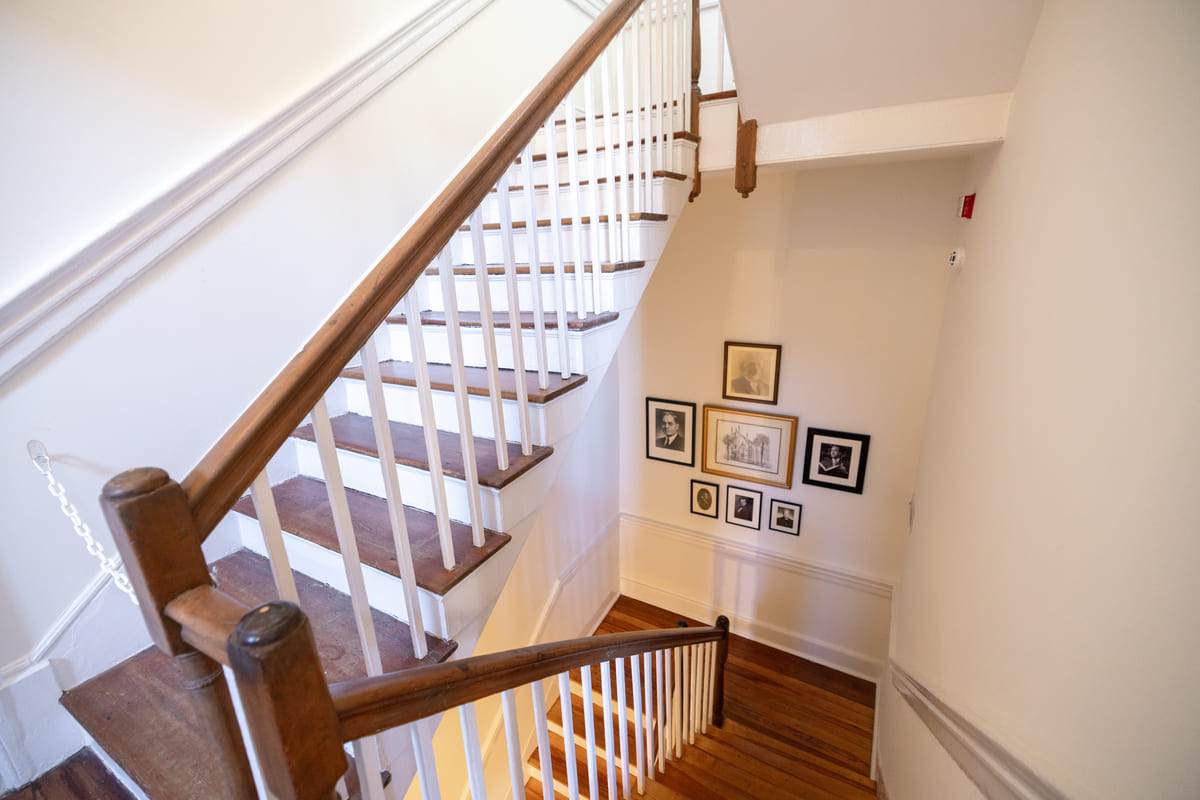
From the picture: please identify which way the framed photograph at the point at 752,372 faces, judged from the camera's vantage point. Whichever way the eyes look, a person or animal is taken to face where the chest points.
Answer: facing the viewer

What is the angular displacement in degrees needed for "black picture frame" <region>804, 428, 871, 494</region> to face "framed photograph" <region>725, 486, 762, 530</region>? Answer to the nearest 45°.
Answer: approximately 90° to its right

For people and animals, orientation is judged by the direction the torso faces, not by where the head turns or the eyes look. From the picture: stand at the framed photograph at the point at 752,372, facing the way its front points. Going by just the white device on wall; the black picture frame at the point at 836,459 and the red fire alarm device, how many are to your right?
0

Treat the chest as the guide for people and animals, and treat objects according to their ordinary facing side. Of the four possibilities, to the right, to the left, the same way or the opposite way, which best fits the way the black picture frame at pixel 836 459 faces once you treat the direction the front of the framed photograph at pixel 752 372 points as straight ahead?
the same way

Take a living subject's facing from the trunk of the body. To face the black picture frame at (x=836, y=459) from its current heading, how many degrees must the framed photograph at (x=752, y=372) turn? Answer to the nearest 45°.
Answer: approximately 90° to its left

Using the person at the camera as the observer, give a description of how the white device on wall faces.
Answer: facing the viewer and to the left of the viewer

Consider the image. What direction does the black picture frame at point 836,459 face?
toward the camera

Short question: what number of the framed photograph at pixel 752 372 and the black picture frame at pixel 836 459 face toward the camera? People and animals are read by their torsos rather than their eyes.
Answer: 2

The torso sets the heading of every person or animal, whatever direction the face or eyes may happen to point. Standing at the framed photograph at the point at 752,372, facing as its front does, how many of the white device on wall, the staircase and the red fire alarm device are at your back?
0

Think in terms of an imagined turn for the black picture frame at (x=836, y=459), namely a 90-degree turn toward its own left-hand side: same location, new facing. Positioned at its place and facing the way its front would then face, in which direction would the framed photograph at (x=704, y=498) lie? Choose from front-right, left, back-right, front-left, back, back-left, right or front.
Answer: back

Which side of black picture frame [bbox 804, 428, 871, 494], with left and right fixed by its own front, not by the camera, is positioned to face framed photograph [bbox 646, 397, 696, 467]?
right
